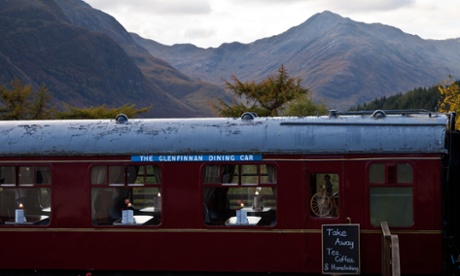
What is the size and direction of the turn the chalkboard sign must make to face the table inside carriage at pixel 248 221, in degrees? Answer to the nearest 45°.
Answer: approximately 90° to its right

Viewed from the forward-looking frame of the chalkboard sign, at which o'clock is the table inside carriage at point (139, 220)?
The table inside carriage is roughly at 3 o'clock from the chalkboard sign.

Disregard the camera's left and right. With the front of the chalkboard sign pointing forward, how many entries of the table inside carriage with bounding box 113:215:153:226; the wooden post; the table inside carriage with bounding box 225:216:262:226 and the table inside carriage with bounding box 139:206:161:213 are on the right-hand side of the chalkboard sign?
3

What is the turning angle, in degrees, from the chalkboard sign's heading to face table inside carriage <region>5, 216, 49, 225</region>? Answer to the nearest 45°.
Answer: approximately 90° to its right

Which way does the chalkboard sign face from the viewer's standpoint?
toward the camera

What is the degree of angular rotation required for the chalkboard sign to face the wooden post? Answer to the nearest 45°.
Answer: approximately 45° to its left

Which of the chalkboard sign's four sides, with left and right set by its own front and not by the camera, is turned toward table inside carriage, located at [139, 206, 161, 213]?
right

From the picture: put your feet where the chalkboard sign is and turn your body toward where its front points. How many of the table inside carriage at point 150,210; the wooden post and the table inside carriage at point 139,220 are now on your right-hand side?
2

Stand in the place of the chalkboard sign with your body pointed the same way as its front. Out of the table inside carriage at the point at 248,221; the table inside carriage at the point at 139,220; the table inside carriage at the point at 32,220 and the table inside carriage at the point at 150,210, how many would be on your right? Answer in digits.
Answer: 4

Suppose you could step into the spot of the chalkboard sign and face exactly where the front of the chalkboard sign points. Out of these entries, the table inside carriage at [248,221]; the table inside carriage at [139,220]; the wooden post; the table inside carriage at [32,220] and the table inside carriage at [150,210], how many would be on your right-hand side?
4
